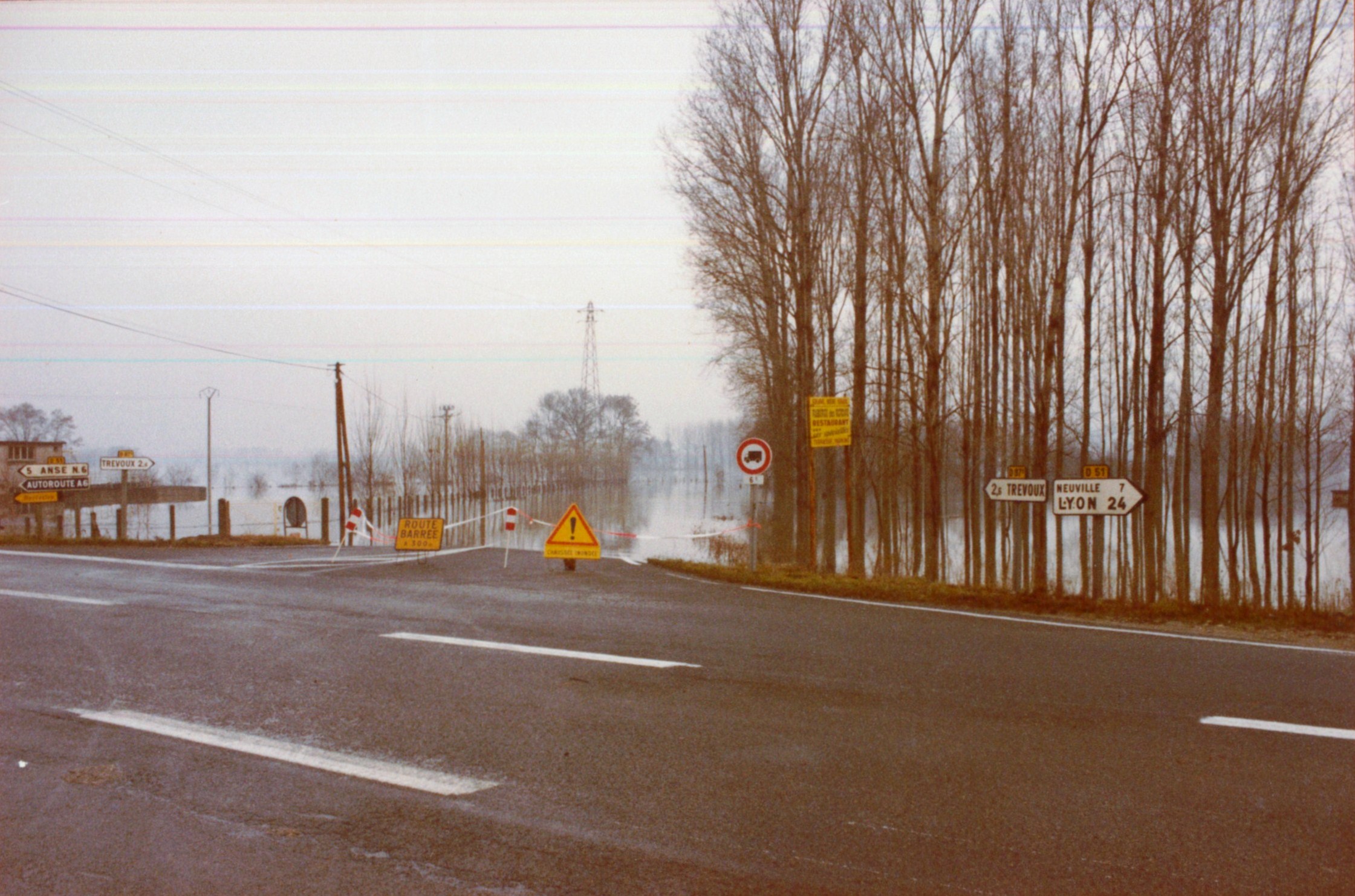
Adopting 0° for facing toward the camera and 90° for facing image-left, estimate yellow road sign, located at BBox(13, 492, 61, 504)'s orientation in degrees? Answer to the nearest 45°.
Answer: approximately 0°

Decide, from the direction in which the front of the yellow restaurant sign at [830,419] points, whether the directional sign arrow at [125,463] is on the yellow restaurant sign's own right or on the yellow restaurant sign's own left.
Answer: on the yellow restaurant sign's own right

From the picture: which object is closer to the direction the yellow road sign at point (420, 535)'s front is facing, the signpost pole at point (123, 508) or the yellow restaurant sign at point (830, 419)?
the yellow restaurant sign

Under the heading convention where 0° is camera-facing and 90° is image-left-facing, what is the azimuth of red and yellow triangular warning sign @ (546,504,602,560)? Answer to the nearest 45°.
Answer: approximately 0°
